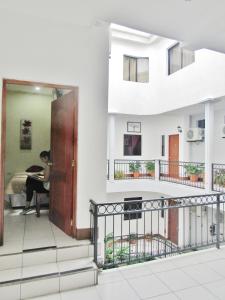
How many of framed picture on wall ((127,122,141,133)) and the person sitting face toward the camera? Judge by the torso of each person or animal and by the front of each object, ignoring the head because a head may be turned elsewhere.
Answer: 1

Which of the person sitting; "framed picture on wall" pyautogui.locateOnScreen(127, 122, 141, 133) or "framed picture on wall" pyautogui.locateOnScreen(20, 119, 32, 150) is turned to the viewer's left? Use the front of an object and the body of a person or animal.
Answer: the person sitting

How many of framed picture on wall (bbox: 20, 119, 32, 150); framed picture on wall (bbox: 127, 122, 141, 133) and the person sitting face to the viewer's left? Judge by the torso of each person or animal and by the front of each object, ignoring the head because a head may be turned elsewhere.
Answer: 1

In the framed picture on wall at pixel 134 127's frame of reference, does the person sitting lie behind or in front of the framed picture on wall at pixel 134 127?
in front

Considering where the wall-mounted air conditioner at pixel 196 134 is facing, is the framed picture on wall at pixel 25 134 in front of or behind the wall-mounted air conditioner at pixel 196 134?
in front

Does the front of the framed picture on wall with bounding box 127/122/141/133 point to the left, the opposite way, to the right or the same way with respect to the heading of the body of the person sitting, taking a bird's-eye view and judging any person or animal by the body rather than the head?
to the left

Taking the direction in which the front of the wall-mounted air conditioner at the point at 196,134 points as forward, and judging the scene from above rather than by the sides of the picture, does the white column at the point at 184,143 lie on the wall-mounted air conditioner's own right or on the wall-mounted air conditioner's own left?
on the wall-mounted air conditioner's own right

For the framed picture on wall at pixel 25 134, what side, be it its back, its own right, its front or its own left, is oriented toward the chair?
front

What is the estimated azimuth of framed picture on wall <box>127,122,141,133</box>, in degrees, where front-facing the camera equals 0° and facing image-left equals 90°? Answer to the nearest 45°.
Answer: approximately 0°

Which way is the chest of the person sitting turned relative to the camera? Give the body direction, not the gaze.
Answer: to the viewer's left

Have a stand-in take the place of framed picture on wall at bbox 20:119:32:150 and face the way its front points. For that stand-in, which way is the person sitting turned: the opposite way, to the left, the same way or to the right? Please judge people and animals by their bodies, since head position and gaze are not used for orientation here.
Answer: to the right

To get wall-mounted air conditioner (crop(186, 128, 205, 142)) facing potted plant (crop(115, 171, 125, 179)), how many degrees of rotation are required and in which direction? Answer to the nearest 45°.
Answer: approximately 45° to its right
